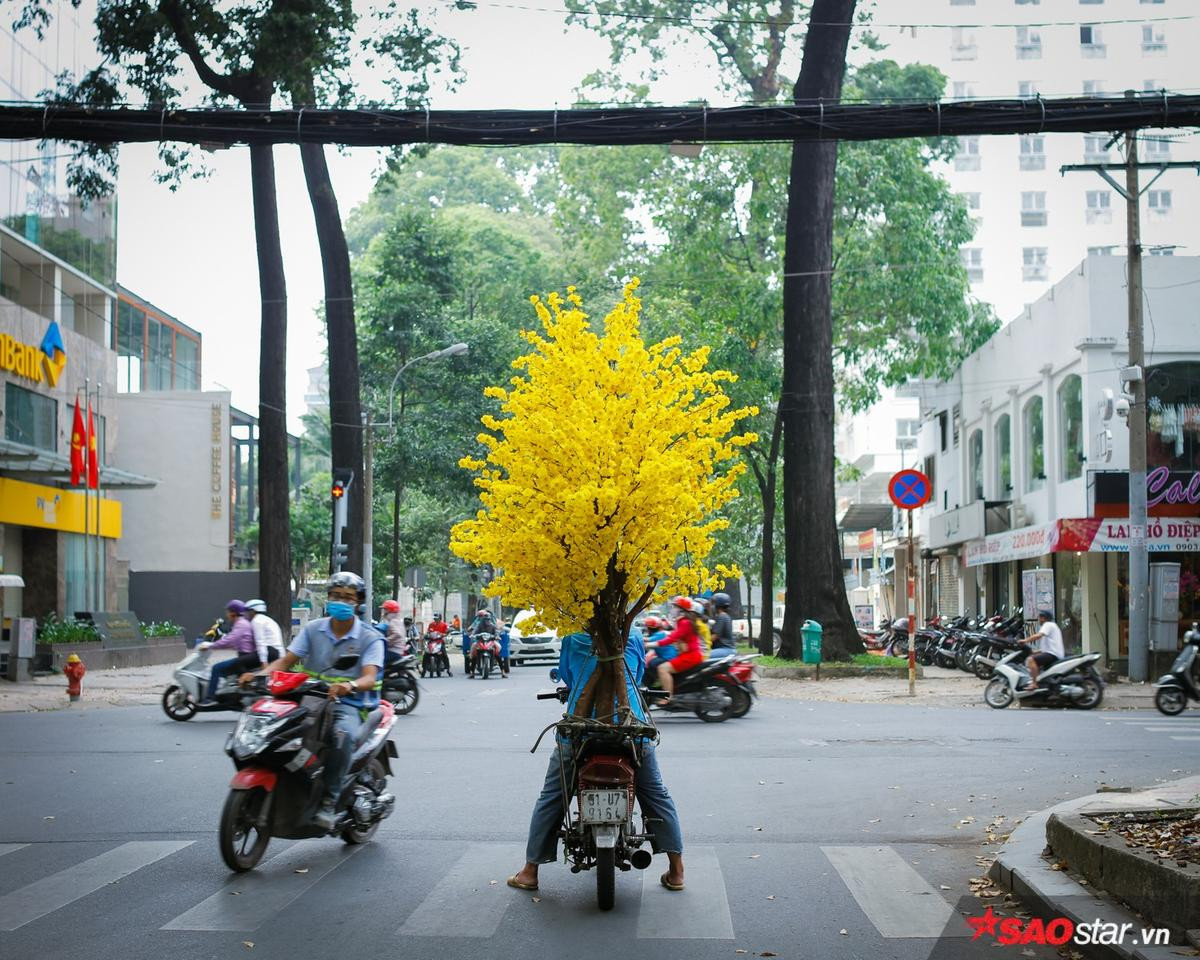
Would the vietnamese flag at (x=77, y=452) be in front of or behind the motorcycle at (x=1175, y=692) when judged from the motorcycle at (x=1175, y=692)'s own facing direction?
in front

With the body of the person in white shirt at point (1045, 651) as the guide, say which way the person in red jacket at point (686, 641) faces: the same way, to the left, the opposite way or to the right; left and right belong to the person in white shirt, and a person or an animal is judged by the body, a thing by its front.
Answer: the same way

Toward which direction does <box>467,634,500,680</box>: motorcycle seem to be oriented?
toward the camera

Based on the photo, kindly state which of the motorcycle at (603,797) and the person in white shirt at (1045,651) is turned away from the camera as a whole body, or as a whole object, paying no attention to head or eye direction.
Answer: the motorcycle

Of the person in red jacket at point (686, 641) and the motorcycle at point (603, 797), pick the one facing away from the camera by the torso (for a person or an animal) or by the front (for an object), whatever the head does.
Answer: the motorcycle

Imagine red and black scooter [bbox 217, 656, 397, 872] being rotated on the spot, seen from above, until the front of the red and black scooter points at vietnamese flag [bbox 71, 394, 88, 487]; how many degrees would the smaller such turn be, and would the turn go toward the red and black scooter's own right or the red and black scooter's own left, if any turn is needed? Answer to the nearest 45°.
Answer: approximately 135° to the red and black scooter's own right

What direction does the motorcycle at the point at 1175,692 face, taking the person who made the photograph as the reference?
facing to the left of the viewer

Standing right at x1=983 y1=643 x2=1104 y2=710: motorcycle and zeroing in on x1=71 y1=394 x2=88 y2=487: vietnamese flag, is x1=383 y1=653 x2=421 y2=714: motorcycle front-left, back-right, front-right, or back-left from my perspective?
front-left

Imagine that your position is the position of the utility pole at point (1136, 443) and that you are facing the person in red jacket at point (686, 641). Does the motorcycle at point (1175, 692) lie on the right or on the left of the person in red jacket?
left

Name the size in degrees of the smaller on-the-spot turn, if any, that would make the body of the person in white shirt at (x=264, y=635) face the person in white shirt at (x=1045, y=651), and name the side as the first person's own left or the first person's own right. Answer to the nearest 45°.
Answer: approximately 180°

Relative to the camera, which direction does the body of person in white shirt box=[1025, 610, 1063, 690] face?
to the viewer's left

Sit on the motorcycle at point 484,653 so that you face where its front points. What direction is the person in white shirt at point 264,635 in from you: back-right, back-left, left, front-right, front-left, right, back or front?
front

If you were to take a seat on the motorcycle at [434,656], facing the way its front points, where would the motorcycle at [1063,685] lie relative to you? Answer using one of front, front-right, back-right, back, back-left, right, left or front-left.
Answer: front-left

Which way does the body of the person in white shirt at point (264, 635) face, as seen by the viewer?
to the viewer's left

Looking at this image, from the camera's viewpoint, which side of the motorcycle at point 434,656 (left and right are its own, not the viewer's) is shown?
front

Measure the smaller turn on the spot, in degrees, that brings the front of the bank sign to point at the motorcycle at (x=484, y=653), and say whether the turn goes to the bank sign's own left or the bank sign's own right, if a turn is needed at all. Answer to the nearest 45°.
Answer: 0° — it already faces it

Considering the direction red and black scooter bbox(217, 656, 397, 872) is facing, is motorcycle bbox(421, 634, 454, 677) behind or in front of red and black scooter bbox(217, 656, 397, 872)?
behind

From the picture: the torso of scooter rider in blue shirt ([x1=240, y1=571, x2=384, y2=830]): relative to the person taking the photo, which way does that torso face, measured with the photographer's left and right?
facing the viewer and to the left of the viewer

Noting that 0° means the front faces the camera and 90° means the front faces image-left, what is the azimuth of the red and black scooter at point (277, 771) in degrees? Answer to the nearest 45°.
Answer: approximately 45°

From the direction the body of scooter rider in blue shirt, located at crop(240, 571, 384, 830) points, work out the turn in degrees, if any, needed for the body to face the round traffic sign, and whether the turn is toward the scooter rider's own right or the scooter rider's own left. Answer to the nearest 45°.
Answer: approximately 180°
